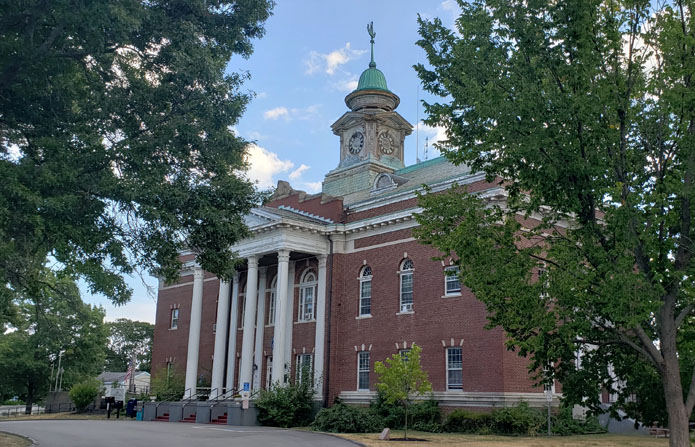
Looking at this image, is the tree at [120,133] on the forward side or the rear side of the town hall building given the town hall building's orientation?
on the forward side

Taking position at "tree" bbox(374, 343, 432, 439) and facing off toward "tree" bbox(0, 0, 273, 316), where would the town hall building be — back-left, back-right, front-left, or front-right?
back-right

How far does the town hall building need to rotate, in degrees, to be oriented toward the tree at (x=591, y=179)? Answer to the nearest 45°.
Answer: approximately 45° to its left

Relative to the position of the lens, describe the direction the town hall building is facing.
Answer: facing the viewer and to the left of the viewer

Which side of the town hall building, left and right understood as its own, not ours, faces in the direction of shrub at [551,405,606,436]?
left

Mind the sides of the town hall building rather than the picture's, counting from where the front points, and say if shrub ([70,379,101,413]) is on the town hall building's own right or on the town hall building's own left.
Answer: on the town hall building's own right
